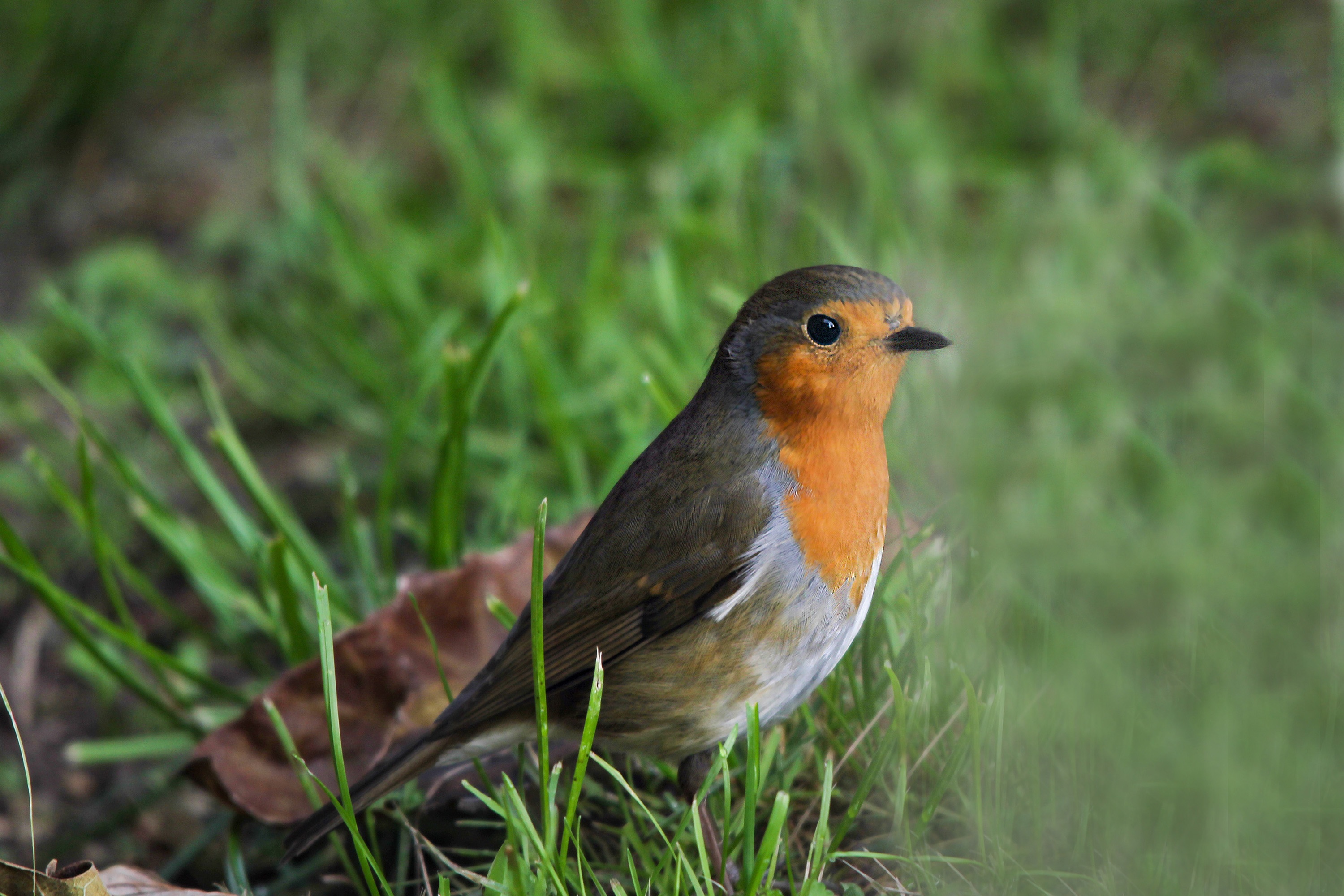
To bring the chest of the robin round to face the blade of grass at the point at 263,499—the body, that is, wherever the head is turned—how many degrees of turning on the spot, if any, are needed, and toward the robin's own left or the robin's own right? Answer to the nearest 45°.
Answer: approximately 135° to the robin's own left

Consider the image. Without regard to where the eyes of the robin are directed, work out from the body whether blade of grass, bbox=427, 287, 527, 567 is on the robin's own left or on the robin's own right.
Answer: on the robin's own left

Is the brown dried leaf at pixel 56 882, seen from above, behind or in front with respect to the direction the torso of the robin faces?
behind

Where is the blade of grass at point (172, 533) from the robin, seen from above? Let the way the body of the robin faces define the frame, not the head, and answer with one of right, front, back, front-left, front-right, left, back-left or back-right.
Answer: back-left

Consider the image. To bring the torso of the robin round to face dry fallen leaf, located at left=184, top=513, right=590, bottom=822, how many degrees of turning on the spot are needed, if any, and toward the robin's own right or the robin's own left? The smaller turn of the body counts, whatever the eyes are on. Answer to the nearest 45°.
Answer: approximately 135° to the robin's own left

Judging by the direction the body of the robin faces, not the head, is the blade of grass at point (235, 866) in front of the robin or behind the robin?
behind

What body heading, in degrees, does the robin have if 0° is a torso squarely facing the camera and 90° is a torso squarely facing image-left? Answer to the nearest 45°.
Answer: approximately 270°
